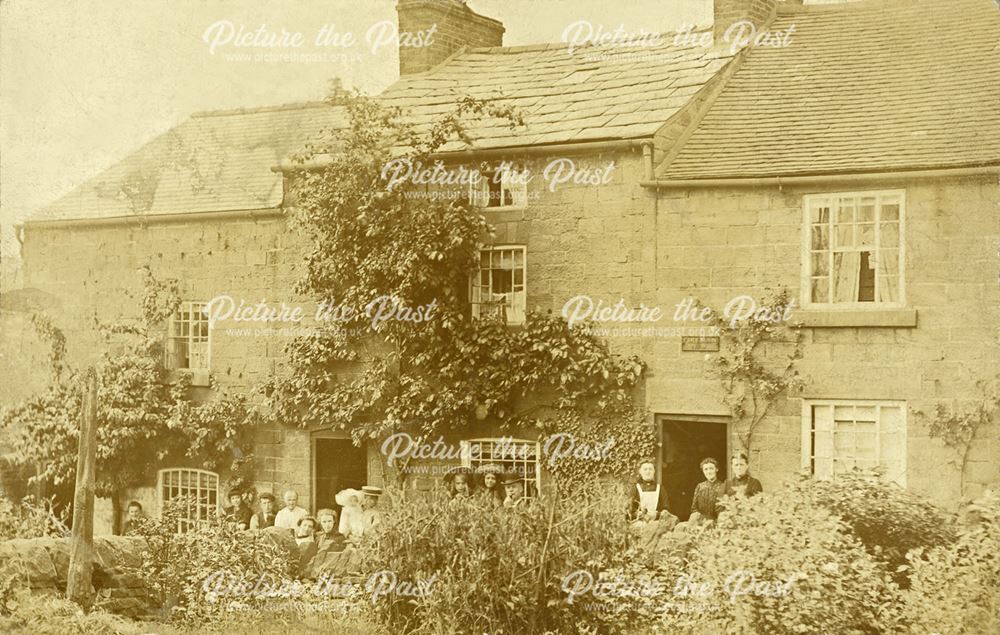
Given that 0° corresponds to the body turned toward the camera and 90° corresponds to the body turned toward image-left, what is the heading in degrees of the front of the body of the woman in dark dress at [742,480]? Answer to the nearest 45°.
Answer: approximately 0°

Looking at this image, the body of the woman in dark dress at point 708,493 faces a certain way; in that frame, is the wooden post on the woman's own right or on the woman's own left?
on the woman's own right

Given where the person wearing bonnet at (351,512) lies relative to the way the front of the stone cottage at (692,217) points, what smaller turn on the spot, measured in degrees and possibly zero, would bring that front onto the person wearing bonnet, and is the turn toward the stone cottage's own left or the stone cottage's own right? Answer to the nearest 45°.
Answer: approximately 90° to the stone cottage's own right

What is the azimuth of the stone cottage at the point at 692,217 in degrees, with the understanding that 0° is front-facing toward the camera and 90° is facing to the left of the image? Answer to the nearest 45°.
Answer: approximately 0°
